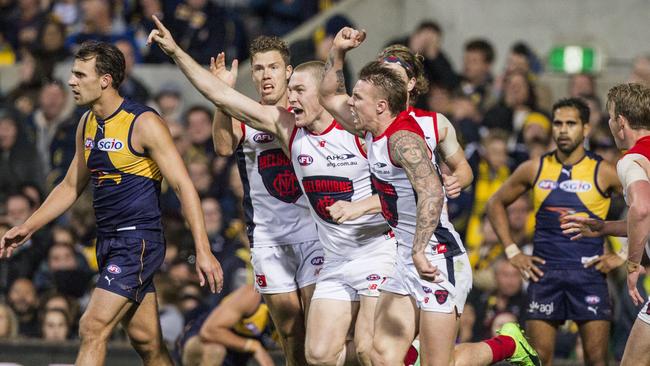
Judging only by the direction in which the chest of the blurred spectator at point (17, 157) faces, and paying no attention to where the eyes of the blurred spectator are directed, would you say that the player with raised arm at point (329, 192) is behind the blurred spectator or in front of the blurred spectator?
in front

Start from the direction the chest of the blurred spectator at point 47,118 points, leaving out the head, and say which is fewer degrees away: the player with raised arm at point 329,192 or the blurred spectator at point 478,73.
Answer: the player with raised arm

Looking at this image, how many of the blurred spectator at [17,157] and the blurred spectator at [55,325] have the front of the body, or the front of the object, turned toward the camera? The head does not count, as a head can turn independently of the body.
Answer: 2

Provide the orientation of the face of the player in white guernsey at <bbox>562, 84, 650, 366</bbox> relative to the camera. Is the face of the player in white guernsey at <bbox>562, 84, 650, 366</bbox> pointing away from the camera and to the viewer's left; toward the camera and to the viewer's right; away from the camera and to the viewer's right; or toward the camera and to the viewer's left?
away from the camera and to the viewer's left

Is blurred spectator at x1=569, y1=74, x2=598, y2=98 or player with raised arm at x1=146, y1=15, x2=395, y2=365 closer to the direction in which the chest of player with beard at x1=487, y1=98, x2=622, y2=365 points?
the player with raised arm

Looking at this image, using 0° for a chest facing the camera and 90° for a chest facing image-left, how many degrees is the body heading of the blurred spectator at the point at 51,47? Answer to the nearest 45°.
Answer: approximately 0°
